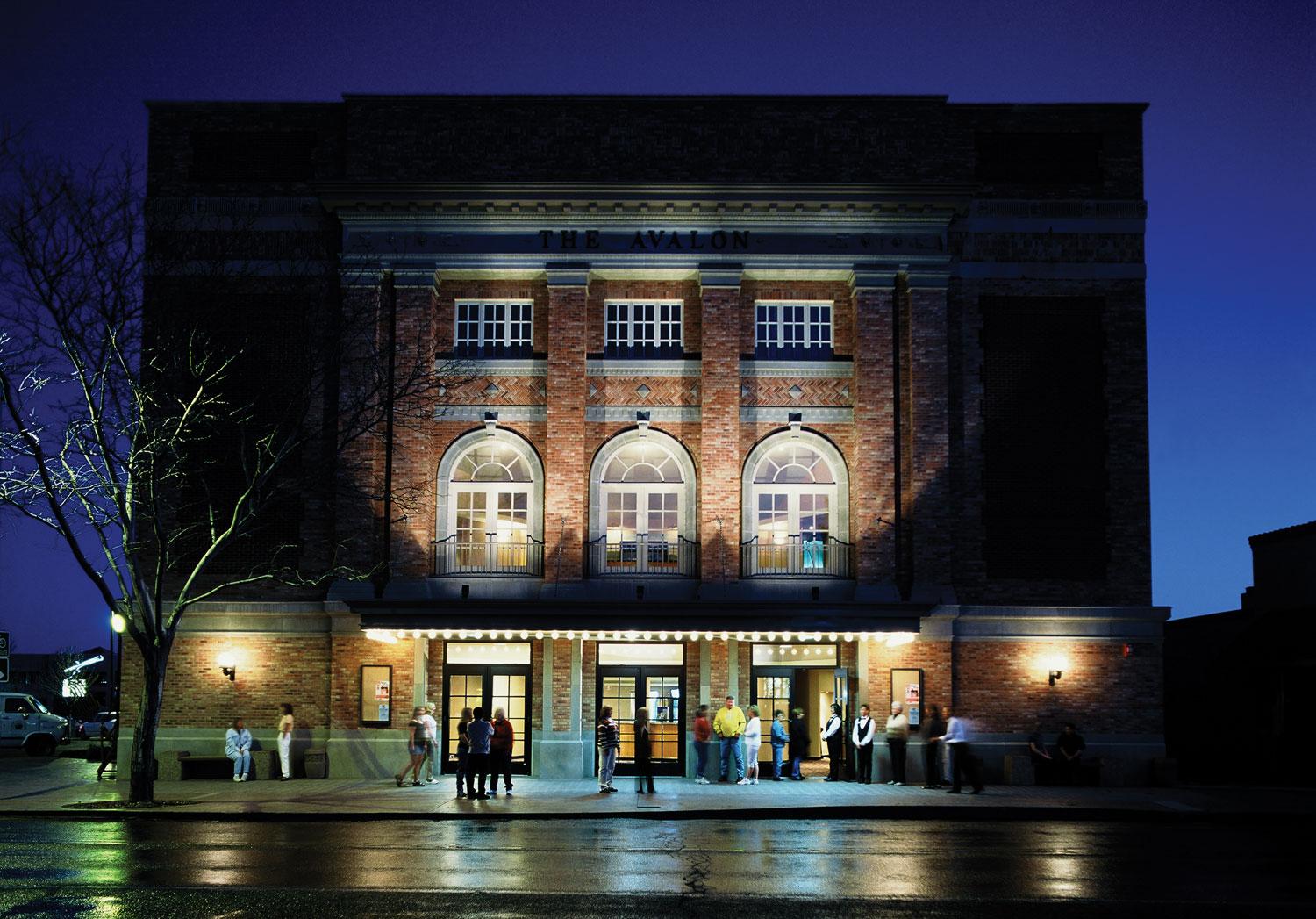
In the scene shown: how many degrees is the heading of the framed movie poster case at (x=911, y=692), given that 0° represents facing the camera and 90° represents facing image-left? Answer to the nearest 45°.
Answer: approximately 0°

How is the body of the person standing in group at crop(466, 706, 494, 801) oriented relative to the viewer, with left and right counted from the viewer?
facing away from the viewer

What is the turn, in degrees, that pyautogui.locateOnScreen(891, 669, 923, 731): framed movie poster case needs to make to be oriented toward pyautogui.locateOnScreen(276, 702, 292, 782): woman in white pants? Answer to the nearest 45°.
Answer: approximately 90° to its right

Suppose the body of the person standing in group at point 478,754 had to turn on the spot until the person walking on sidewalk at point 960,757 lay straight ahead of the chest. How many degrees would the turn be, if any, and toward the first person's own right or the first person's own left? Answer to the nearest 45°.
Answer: approximately 90° to the first person's own right

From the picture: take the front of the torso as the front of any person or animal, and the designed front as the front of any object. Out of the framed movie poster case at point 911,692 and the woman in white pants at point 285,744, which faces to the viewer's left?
the woman in white pants

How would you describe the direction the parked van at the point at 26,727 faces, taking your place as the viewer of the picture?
facing to the right of the viewer

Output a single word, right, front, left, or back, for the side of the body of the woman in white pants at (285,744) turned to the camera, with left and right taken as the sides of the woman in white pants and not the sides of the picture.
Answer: left
